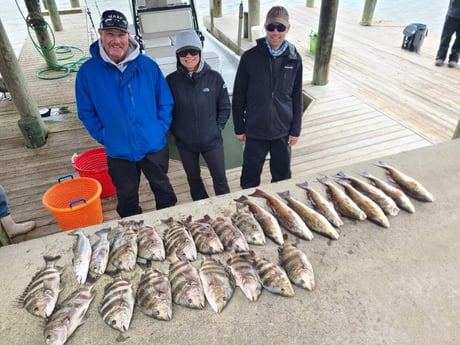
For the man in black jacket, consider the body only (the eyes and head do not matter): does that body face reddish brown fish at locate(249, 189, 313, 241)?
yes

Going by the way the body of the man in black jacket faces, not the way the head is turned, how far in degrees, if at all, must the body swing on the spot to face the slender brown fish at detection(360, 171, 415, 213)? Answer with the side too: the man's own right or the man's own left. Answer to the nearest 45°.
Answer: approximately 45° to the man's own left

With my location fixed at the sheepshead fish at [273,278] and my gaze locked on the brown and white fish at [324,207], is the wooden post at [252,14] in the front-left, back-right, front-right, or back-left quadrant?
front-left

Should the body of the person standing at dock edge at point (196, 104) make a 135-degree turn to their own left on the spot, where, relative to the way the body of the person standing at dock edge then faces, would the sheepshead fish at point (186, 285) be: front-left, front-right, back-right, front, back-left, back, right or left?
back-right

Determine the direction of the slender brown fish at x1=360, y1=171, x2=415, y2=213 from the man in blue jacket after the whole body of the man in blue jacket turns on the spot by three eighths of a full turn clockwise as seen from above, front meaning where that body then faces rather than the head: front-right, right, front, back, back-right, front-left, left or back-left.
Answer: back

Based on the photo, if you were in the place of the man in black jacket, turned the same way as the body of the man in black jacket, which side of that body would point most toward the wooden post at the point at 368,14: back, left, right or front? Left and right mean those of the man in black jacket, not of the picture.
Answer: back

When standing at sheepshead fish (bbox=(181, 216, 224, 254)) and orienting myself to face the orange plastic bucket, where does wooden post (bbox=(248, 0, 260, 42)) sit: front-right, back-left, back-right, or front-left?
front-right

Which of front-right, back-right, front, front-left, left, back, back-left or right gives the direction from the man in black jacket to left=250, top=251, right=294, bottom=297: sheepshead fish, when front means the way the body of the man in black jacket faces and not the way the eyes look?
front

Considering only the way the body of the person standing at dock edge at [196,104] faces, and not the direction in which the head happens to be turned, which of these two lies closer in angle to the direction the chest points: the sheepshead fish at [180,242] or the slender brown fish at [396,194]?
the sheepshead fish

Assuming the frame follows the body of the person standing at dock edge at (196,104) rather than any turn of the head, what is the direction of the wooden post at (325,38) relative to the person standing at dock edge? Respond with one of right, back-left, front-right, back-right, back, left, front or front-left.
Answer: back-left

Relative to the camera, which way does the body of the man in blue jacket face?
toward the camera

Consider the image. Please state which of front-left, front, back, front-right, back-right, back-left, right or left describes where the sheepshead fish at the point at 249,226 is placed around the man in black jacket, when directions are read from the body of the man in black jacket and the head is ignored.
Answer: front

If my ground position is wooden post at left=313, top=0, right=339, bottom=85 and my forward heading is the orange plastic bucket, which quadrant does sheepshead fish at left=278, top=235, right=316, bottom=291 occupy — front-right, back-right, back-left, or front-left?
front-left

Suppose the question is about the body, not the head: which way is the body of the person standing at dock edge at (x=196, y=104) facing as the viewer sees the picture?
toward the camera
